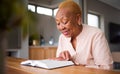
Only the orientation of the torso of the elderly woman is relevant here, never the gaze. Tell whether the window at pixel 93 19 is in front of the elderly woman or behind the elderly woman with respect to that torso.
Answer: behind

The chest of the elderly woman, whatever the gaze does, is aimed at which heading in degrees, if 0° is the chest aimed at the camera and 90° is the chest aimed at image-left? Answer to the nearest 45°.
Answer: approximately 45°
